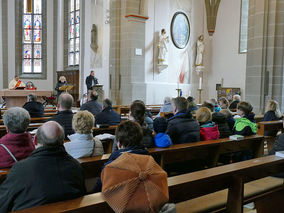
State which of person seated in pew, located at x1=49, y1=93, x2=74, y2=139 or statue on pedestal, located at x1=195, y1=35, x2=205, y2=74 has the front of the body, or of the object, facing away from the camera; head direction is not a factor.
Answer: the person seated in pew

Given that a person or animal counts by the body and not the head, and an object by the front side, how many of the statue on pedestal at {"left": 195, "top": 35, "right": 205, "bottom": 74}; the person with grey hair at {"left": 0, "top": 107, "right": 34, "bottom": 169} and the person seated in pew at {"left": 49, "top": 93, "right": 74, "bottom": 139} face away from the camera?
2

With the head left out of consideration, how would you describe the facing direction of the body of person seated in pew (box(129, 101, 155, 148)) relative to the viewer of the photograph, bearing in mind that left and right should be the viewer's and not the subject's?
facing away from the viewer and to the left of the viewer

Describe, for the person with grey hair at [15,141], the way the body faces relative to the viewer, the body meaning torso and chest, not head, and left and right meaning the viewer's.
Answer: facing away from the viewer

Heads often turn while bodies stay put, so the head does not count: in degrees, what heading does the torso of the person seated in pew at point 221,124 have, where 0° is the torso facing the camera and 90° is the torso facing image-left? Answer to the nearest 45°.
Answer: approximately 135°

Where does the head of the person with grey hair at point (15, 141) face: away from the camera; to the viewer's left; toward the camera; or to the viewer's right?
away from the camera

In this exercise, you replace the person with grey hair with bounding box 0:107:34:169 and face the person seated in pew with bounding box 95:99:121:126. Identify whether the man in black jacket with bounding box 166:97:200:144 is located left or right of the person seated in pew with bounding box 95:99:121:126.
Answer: right

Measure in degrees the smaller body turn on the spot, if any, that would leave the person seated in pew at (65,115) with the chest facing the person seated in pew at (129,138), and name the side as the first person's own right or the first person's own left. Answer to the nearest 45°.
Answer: approximately 180°

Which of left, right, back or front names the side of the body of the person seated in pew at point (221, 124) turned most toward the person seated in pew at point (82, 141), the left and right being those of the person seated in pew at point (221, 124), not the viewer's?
left

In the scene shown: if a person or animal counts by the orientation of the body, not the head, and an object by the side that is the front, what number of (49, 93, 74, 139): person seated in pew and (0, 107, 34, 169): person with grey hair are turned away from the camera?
2

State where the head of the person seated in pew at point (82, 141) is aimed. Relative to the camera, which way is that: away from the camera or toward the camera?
away from the camera

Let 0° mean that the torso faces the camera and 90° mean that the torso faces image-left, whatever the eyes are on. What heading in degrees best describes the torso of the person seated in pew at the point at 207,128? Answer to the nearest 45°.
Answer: approximately 135°

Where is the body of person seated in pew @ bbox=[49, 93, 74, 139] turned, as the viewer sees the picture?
away from the camera

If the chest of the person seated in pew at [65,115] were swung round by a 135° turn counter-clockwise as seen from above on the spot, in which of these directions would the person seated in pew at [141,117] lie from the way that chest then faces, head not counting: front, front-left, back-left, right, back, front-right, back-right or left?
left

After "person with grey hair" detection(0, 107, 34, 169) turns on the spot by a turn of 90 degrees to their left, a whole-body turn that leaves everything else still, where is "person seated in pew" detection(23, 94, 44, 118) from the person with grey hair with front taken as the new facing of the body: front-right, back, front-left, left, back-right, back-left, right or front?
right
